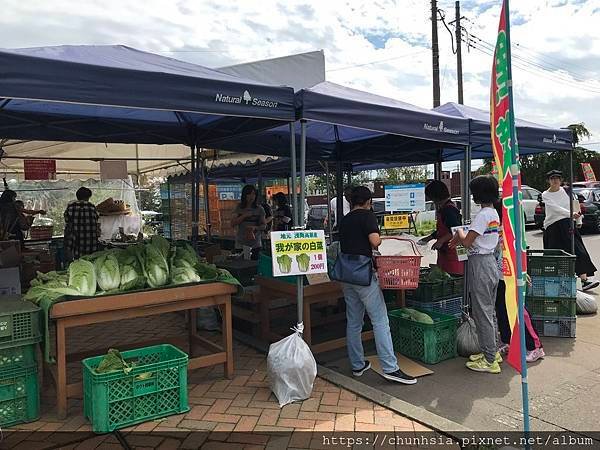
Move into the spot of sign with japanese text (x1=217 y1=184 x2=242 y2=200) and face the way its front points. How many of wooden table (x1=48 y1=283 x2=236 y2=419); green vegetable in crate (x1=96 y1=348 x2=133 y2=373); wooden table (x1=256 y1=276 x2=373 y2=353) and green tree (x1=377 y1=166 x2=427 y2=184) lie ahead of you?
3

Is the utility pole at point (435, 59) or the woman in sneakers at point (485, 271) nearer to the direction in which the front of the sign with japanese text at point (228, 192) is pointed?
the woman in sneakers

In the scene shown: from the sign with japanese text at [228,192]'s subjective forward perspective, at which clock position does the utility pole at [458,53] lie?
The utility pole is roughly at 8 o'clock from the sign with japanese text.

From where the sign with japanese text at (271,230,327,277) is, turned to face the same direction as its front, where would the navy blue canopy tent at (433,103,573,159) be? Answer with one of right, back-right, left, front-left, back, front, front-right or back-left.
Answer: back-left

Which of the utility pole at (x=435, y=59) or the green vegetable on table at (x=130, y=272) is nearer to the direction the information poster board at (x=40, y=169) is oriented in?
the green vegetable on table

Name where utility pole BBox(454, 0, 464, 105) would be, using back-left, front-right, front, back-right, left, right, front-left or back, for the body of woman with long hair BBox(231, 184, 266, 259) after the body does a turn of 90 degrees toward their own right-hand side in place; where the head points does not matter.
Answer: back-right

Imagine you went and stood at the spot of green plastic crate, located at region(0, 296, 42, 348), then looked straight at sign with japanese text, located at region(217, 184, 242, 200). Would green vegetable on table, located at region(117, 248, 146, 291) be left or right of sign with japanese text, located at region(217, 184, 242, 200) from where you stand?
right

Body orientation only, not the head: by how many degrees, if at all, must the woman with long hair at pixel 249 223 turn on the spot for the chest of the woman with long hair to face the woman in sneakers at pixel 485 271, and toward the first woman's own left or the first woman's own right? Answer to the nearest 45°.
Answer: approximately 45° to the first woman's own left
